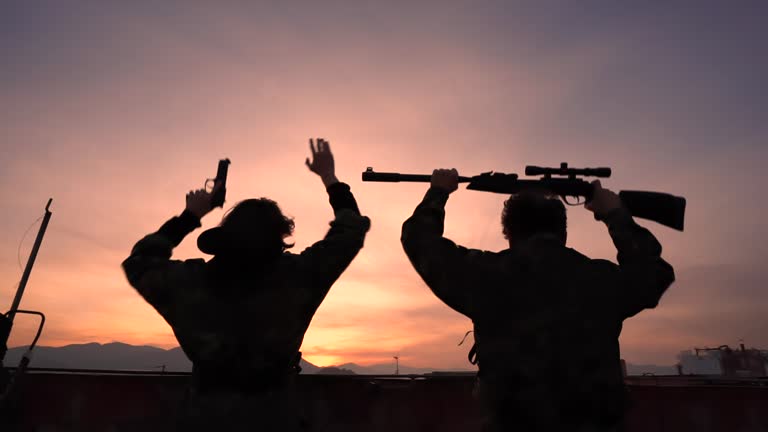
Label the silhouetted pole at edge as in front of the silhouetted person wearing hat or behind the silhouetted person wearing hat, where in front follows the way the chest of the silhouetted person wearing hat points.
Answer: in front

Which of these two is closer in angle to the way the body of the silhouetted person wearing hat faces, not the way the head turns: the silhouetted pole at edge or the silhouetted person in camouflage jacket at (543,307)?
the silhouetted pole at edge

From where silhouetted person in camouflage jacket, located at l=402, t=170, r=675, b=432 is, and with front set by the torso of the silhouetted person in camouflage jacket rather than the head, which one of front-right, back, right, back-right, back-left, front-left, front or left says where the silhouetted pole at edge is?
left

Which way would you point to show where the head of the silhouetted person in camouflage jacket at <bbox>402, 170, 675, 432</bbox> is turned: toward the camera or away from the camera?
away from the camera

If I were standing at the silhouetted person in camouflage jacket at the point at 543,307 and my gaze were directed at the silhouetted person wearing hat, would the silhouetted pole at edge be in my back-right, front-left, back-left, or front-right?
front-right

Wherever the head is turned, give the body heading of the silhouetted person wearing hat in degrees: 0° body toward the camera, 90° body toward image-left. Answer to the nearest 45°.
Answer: approximately 180°

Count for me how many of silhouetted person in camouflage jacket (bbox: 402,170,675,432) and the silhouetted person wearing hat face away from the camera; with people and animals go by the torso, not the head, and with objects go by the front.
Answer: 2

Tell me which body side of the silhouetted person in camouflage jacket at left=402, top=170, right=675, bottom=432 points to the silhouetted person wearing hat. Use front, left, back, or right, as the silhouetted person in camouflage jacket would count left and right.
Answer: left

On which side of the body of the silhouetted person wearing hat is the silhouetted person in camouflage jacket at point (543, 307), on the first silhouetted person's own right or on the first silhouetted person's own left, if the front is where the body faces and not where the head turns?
on the first silhouetted person's own right

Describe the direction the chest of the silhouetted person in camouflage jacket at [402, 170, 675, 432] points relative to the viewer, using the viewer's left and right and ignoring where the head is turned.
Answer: facing away from the viewer

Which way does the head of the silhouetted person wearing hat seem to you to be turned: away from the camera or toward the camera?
away from the camera
